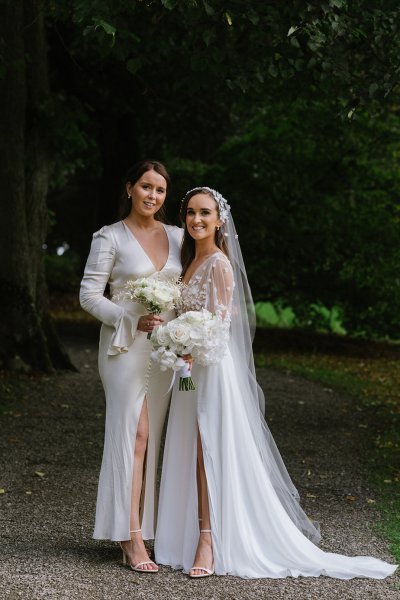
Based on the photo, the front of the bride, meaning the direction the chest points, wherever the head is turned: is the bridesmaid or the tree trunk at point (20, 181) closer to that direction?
the bridesmaid

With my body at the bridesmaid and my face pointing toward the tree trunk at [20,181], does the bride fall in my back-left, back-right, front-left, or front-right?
back-right

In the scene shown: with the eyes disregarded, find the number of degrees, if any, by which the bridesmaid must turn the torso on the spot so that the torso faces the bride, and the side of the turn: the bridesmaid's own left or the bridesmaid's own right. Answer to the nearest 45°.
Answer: approximately 45° to the bridesmaid's own left

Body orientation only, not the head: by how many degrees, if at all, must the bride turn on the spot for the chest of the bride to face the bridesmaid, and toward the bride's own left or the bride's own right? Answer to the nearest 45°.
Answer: approximately 45° to the bride's own right

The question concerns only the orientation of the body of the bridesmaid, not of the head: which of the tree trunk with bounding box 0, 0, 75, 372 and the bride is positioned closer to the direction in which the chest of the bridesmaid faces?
the bride

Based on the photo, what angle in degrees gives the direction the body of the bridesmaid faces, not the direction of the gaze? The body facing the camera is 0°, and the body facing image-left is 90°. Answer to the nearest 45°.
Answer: approximately 315°

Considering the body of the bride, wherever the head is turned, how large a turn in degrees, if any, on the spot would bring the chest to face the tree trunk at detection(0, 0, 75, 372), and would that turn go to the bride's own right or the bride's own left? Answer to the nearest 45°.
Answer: approximately 90° to the bride's own right

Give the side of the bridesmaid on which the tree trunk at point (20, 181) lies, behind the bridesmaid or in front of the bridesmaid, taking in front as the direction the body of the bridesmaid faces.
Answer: behind

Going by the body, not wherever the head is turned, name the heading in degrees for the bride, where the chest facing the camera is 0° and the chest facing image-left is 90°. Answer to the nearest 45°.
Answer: approximately 45°
